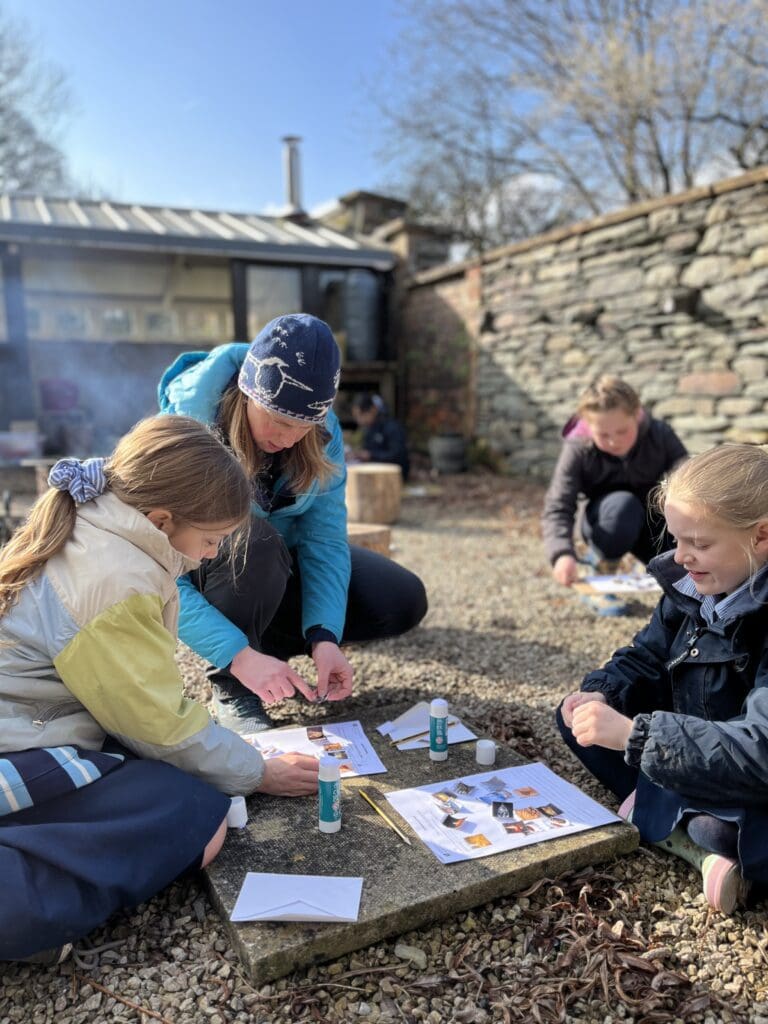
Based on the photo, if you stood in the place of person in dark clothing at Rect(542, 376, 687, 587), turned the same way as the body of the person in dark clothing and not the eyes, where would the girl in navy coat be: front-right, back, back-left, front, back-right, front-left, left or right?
front

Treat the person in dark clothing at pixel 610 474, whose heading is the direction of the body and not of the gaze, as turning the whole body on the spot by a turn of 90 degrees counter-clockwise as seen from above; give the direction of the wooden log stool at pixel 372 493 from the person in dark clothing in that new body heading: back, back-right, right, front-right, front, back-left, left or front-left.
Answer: back-left

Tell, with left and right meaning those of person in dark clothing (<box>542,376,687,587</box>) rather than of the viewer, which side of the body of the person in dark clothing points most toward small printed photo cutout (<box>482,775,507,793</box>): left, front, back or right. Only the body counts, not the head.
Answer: front

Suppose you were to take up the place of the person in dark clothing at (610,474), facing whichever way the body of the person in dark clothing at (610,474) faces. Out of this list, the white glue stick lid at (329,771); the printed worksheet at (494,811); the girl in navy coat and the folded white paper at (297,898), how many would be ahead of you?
4

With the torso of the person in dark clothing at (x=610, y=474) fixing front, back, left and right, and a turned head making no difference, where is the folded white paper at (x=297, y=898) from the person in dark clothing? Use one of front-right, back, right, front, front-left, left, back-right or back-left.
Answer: front

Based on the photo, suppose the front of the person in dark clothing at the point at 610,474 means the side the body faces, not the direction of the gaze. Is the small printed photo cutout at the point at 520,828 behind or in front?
in front

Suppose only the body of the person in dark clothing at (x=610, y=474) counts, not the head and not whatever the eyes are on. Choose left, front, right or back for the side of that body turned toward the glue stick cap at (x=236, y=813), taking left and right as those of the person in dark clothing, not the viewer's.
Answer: front

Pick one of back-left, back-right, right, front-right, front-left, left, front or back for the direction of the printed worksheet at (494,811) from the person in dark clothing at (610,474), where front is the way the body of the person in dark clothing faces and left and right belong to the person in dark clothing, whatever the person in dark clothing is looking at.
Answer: front

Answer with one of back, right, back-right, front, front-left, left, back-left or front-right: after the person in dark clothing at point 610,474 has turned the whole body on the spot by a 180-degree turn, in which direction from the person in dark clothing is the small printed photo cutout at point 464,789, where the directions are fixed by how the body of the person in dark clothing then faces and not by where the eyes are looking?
back

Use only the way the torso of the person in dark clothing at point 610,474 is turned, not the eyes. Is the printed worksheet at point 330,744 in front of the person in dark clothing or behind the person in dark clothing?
in front

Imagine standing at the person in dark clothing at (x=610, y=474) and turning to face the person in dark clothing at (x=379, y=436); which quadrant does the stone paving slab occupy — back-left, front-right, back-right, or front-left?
back-left

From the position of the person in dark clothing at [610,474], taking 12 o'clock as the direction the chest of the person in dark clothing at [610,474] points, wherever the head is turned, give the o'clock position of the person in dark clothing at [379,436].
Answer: the person in dark clothing at [379,436] is roughly at 5 o'clock from the person in dark clothing at [610,474].

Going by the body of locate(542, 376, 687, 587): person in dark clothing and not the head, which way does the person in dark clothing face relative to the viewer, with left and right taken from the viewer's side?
facing the viewer

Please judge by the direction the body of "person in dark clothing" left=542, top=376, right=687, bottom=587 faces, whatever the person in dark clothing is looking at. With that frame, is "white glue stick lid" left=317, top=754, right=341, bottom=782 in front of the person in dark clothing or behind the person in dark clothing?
in front

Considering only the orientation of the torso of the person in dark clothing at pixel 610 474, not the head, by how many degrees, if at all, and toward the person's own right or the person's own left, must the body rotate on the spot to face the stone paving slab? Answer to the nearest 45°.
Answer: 0° — they already face it

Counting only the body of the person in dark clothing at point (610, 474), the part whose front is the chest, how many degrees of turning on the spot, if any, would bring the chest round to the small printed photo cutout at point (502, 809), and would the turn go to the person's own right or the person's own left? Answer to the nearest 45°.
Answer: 0° — they already face it
